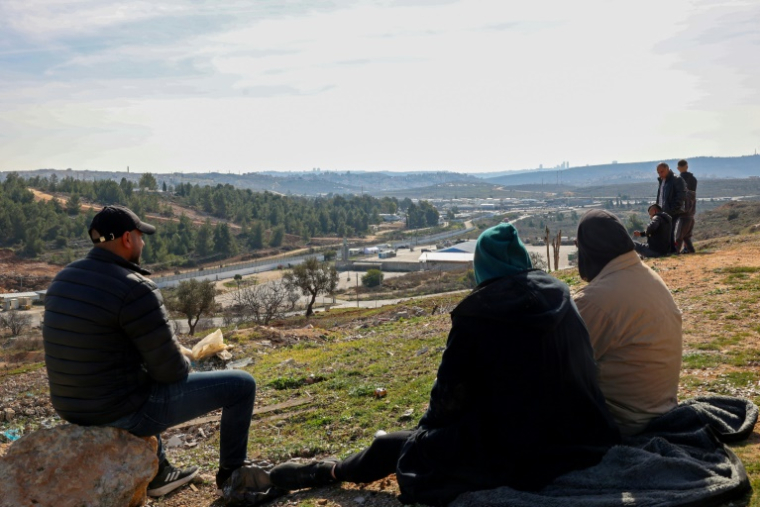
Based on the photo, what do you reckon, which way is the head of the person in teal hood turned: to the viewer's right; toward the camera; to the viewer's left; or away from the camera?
away from the camera

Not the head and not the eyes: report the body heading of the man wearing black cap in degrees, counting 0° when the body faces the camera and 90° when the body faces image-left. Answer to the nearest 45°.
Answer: approximately 225°

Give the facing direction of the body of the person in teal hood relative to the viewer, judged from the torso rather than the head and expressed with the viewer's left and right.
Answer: facing away from the viewer and to the left of the viewer

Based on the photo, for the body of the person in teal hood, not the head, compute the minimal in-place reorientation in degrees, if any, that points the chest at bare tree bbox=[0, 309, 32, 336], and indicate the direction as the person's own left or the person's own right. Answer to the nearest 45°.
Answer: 0° — they already face it

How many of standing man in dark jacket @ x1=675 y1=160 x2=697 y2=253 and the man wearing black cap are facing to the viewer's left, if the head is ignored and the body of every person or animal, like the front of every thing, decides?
1

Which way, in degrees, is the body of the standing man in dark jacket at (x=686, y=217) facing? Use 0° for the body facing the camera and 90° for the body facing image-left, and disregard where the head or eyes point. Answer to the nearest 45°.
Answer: approximately 90°

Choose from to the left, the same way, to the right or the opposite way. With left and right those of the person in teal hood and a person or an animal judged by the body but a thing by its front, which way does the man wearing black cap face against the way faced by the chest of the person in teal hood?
to the right

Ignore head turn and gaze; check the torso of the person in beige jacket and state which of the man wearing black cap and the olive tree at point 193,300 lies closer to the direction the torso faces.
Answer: the olive tree
